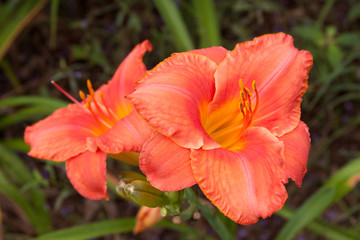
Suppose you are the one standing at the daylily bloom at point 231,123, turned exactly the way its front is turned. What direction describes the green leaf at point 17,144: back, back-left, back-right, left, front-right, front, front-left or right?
back-right

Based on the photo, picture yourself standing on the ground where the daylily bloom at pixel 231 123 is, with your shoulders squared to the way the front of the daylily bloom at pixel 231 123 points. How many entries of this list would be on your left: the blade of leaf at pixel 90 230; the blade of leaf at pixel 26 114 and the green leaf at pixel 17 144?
0

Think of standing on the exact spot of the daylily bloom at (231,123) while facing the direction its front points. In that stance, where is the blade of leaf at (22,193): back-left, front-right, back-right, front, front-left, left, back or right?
back-right

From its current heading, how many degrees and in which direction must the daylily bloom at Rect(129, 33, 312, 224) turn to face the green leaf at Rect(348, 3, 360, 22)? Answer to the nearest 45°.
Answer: approximately 135° to its left

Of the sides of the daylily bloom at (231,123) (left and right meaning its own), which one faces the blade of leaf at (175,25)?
back

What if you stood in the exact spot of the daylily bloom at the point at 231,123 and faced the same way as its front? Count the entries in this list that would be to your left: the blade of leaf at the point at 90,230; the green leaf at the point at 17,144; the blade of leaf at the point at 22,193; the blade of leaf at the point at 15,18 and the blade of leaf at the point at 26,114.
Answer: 0

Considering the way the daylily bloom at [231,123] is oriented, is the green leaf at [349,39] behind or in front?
behind

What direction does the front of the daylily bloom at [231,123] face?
toward the camera

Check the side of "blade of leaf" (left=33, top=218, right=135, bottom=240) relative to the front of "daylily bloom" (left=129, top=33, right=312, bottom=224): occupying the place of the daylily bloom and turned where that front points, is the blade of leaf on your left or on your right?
on your right

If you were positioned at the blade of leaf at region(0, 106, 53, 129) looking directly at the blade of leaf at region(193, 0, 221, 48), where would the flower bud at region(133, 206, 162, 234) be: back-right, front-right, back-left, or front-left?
front-right

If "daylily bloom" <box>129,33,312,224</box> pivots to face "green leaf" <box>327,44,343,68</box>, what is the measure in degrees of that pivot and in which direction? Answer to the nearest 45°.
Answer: approximately 135° to its left
